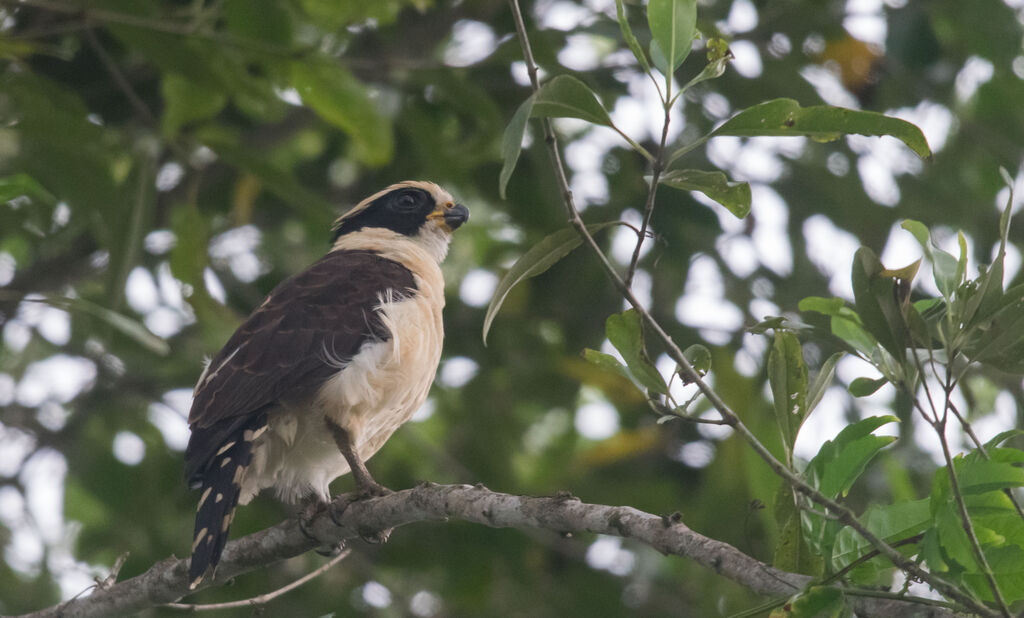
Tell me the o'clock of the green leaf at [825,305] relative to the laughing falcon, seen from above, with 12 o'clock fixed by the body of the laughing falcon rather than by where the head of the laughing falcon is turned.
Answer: The green leaf is roughly at 2 o'clock from the laughing falcon.

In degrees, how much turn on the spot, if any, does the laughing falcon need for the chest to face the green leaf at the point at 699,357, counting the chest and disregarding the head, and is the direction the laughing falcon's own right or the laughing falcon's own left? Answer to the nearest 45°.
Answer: approximately 45° to the laughing falcon's own right

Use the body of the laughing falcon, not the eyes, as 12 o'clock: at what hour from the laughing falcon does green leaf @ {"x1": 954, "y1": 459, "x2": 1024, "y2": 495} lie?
The green leaf is roughly at 2 o'clock from the laughing falcon.

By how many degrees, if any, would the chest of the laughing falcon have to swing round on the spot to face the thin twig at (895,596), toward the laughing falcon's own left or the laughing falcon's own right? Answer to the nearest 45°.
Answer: approximately 45° to the laughing falcon's own right

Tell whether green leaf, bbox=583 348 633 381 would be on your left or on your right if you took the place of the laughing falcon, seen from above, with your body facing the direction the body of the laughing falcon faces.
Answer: on your right

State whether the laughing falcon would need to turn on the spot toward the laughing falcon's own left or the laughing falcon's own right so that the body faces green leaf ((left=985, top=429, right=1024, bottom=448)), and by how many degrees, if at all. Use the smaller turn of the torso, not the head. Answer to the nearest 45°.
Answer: approximately 45° to the laughing falcon's own right

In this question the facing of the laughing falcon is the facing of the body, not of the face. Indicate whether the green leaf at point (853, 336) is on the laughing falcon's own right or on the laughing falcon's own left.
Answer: on the laughing falcon's own right

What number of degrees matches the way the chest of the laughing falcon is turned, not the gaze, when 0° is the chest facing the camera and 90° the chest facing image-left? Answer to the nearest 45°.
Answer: approximately 270°

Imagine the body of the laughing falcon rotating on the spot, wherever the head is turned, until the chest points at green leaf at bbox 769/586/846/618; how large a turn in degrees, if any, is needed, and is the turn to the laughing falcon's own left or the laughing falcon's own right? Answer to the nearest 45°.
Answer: approximately 45° to the laughing falcon's own right
